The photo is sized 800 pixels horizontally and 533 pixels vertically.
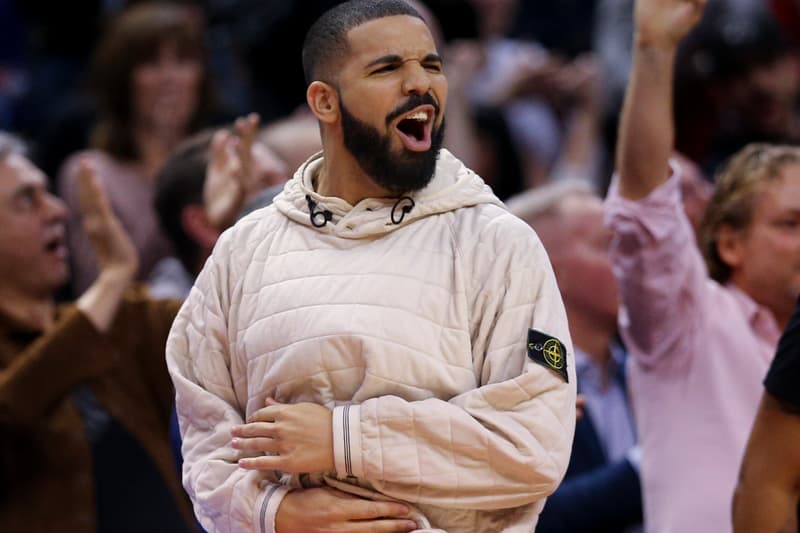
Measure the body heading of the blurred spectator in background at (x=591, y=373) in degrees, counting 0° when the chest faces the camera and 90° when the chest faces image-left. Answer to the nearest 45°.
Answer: approximately 315°

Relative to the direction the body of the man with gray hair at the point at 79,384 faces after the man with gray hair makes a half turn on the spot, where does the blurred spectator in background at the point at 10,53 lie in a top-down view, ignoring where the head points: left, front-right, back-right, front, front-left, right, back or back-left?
front-right

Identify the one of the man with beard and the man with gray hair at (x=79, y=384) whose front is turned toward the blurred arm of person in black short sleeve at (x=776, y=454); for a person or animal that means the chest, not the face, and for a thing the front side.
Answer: the man with gray hair

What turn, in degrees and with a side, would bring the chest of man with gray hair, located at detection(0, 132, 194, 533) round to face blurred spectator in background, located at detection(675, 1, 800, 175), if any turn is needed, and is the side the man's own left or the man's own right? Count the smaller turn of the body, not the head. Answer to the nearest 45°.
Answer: approximately 45° to the man's own left

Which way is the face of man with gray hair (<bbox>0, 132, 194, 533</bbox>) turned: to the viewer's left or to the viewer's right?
to the viewer's right

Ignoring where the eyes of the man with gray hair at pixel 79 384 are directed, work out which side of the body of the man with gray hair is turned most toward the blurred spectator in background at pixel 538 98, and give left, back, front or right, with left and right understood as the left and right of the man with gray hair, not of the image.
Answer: left

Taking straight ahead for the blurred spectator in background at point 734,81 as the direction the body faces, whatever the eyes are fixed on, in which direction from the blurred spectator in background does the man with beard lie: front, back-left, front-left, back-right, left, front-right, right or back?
front-right

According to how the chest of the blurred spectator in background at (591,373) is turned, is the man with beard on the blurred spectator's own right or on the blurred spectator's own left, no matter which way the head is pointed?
on the blurred spectator's own right

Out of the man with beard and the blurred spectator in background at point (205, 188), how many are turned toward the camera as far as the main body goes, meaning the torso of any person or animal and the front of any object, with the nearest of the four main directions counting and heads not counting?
1

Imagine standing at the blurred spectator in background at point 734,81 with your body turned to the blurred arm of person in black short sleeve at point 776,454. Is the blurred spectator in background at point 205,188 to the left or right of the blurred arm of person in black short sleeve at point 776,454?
right

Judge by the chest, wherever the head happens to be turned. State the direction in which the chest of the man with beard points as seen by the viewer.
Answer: toward the camera

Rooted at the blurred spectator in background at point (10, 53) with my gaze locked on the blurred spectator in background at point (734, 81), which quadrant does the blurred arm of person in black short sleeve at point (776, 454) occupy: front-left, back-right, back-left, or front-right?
front-right

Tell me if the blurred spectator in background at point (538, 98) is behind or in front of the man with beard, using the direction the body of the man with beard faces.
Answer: behind

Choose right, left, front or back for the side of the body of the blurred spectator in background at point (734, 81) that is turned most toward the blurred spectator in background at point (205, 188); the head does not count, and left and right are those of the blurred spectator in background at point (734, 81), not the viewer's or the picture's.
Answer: right
